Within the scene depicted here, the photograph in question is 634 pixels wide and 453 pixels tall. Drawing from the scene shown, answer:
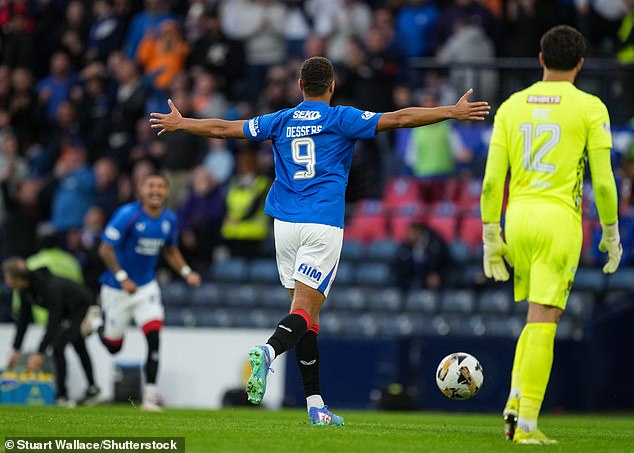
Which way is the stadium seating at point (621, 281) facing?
toward the camera

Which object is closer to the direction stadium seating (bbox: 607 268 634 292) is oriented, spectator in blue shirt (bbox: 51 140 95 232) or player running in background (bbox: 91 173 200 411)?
the player running in background

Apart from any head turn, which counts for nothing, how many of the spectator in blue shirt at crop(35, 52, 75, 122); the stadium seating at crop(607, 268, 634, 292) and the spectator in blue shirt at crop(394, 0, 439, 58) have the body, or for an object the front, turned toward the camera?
3

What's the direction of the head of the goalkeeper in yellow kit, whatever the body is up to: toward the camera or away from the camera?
away from the camera

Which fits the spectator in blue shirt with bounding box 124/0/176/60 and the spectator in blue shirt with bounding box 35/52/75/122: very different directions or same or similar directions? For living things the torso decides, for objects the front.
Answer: same or similar directions

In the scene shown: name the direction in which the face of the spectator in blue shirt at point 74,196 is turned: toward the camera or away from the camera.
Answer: toward the camera

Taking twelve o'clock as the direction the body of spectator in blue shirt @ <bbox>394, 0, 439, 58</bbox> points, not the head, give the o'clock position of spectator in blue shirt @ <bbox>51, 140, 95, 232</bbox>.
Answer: spectator in blue shirt @ <bbox>51, 140, 95, 232</bbox> is roughly at 3 o'clock from spectator in blue shirt @ <bbox>394, 0, 439, 58</bbox>.

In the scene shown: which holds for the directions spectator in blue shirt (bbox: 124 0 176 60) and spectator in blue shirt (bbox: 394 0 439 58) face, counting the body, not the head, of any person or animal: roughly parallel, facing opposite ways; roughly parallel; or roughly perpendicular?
roughly parallel

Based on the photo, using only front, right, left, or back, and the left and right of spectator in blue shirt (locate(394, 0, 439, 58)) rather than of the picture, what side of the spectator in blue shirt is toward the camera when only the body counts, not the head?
front

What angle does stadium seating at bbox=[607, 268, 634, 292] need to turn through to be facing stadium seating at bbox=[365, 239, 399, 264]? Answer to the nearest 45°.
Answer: approximately 90° to its right

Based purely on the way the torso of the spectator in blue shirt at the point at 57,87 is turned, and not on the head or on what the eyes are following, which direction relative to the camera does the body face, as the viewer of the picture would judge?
toward the camera

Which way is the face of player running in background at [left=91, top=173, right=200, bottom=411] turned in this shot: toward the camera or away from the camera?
toward the camera

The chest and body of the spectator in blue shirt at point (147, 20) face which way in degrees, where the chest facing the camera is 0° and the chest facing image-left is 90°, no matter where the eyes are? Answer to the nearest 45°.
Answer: approximately 0°

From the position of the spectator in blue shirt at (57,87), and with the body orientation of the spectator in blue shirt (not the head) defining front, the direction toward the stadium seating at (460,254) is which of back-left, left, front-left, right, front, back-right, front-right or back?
front-left

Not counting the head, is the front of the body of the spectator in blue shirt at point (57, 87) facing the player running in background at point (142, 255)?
yes

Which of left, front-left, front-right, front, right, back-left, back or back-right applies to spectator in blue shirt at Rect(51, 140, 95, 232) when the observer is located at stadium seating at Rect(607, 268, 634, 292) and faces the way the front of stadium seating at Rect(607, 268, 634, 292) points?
right

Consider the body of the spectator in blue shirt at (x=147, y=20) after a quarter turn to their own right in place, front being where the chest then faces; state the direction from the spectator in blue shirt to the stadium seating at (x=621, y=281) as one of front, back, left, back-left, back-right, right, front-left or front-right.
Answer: back-left

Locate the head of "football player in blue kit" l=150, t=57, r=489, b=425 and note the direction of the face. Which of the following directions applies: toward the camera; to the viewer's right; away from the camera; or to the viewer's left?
away from the camera
